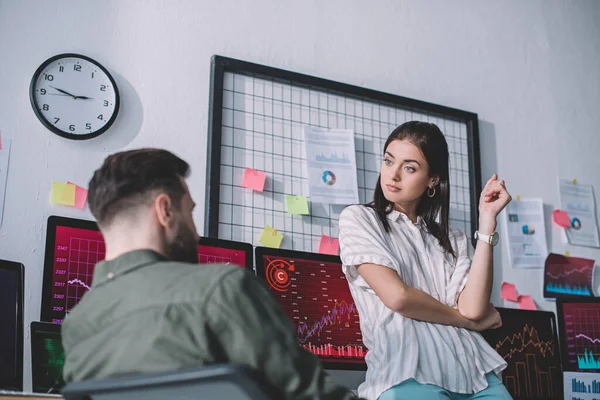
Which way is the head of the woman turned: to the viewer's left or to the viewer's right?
to the viewer's left

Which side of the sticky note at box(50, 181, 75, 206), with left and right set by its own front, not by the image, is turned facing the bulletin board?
left

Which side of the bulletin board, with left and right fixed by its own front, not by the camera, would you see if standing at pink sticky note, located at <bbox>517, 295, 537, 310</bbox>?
left

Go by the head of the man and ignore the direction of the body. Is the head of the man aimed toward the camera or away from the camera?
away from the camera

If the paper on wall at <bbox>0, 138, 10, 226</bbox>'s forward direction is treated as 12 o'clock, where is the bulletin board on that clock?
The bulletin board is roughly at 9 o'clock from the paper on wall.

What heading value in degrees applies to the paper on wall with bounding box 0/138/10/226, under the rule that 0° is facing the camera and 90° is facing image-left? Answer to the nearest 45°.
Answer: approximately 0°

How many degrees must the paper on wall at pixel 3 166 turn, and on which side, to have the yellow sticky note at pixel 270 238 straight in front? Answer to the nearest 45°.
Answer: approximately 90° to its left

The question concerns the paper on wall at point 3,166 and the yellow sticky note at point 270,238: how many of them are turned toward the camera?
2

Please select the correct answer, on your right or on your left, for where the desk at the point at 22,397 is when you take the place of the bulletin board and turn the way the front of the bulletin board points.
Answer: on your right
